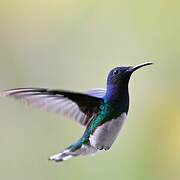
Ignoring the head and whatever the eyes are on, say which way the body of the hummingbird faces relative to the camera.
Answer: to the viewer's right
